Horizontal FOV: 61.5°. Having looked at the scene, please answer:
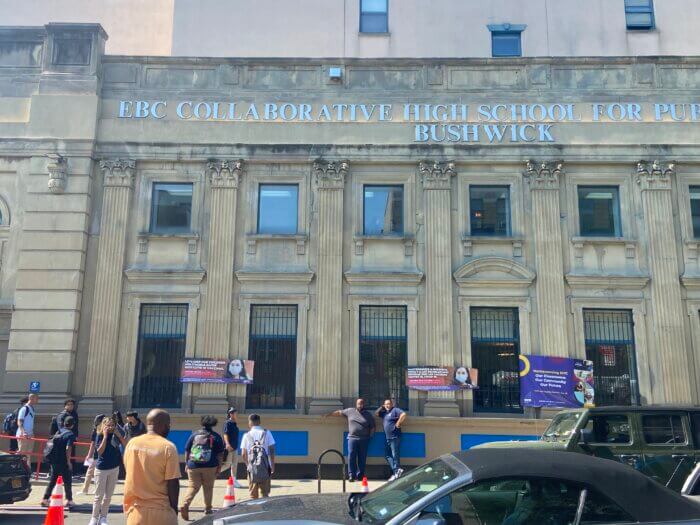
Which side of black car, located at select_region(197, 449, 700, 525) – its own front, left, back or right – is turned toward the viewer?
left

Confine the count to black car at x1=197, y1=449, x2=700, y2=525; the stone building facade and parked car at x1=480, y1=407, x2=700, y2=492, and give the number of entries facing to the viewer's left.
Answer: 2

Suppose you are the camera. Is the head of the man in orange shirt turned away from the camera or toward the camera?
away from the camera

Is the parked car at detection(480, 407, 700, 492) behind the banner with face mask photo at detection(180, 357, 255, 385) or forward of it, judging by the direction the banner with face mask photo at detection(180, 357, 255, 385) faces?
forward

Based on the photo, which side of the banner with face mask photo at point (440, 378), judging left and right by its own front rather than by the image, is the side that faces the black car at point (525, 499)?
front

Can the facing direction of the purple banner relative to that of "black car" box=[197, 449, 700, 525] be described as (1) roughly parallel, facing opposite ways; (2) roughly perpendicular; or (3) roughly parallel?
roughly perpendicular

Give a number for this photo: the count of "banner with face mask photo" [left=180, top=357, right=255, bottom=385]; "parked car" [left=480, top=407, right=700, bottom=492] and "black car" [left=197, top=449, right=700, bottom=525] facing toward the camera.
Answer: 1

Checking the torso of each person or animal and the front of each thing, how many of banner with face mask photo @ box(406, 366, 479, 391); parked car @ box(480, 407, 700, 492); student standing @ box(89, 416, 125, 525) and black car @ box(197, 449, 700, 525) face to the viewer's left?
2

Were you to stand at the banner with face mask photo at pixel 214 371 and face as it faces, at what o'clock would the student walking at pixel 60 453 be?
The student walking is roughly at 1 o'clock from the banner with face mask photo.

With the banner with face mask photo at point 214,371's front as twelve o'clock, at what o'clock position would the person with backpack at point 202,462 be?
The person with backpack is roughly at 12 o'clock from the banner with face mask photo.

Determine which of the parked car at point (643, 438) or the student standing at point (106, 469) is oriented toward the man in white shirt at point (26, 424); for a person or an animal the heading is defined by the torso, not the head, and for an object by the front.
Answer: the parked car

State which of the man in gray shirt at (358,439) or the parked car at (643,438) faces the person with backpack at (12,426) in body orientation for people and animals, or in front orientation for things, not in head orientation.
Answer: the parked car

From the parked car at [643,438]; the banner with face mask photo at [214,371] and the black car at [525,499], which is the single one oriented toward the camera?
the banner with face mask photo

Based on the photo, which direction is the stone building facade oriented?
toward the camera

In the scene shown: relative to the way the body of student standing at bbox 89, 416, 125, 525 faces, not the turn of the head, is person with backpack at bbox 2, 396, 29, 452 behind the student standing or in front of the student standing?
behind

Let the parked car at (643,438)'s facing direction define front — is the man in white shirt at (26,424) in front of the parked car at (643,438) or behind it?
in front

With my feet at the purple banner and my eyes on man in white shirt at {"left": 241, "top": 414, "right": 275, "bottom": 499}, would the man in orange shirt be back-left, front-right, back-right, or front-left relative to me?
front-left

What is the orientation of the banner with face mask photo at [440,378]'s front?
toward the camera

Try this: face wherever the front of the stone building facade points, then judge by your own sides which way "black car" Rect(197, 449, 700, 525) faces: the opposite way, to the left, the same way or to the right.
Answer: to the right

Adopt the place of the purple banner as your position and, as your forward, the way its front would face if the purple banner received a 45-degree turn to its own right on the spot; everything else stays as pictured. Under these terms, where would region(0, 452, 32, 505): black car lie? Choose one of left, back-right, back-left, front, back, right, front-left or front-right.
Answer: front
